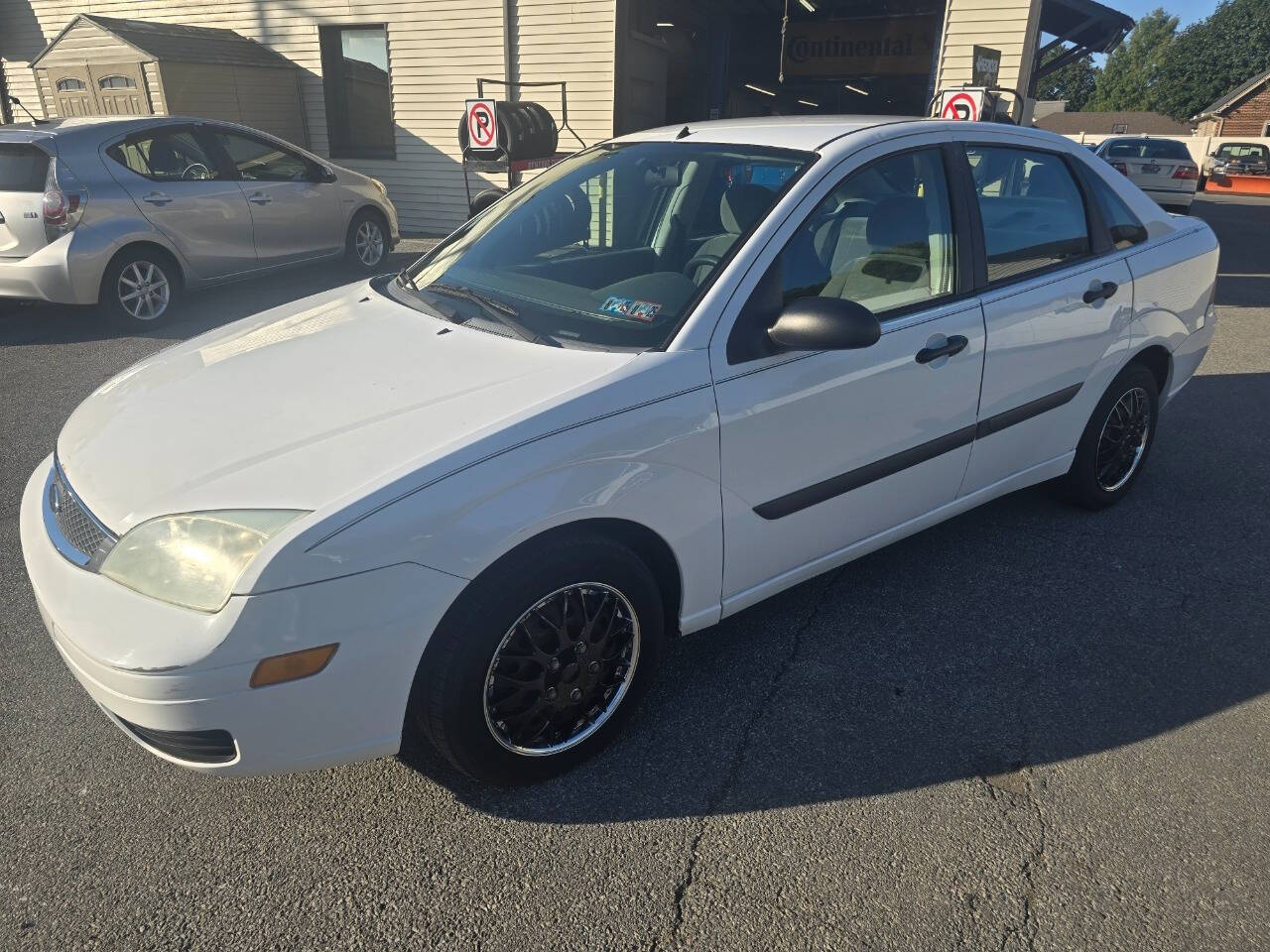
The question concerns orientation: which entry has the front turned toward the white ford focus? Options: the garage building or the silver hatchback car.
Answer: the garage building

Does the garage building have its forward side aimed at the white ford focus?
yes

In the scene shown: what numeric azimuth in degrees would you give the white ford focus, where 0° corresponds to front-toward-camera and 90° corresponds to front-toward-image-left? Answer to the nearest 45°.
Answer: approximately 45°

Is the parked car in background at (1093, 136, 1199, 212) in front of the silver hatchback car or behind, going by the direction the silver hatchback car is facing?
in front

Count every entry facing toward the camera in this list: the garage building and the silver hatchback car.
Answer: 1

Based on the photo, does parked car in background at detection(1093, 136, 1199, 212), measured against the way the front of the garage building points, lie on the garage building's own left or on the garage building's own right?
on the garage building's own left

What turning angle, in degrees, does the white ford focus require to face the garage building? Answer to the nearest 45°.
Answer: approximately 135° to its right

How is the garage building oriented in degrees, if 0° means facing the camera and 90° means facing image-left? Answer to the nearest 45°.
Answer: approximately 0°

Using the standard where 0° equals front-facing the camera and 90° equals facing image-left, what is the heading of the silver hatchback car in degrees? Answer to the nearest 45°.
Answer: approximately 225°

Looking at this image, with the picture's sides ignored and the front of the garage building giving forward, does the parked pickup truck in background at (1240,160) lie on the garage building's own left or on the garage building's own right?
on the garage building's own left

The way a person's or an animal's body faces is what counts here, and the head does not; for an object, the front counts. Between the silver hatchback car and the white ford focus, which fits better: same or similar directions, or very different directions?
very different directions
